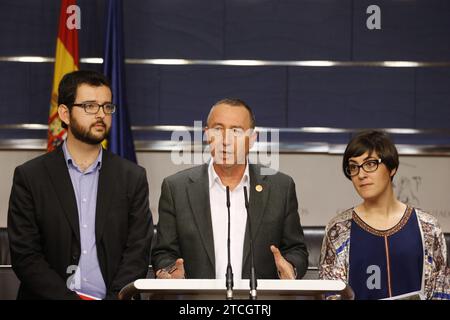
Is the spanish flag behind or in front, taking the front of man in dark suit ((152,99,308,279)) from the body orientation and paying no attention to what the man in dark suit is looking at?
behind

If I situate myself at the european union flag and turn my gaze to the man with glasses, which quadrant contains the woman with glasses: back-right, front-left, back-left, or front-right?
front-left

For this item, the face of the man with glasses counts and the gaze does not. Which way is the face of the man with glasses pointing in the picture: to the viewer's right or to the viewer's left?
to the viewer's right

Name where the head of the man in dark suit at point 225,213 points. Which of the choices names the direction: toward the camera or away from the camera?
toward the camera

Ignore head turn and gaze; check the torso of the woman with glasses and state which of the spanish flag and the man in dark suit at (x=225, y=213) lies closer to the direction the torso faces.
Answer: the man in dark suit

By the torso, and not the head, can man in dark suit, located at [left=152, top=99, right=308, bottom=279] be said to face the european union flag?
no

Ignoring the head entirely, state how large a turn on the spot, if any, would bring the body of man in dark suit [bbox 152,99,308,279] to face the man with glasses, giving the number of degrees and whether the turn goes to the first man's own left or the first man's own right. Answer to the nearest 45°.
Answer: approximately 90° to the first man's own right

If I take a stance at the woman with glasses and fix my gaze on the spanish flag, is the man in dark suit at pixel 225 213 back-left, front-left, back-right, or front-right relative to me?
front-left

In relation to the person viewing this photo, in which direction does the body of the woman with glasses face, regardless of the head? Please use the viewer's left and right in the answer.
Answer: facing the viewer

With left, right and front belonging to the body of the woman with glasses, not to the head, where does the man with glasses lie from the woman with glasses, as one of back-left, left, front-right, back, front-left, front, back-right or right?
right

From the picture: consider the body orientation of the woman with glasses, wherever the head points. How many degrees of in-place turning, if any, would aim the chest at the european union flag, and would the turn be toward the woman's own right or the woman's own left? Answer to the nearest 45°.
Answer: approximately 135° to the woman's own right

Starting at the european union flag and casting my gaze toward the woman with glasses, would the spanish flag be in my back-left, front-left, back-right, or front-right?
back-right

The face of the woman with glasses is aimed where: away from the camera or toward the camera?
toward the camera

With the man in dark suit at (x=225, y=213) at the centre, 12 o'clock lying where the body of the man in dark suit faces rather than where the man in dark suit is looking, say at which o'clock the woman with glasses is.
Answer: The woman with glasses is roughly at 9 o'clock from the man in dark suit.

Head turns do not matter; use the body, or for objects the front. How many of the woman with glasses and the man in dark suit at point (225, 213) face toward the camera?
2

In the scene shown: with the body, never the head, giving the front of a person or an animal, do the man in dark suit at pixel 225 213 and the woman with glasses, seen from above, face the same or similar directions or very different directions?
same or similar directions

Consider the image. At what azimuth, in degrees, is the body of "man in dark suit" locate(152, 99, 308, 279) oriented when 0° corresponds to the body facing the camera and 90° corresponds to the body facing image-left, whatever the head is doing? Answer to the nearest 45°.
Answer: approximately 0°

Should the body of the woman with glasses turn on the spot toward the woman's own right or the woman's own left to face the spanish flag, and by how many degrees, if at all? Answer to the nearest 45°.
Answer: approximately 135° to the woman's own right
